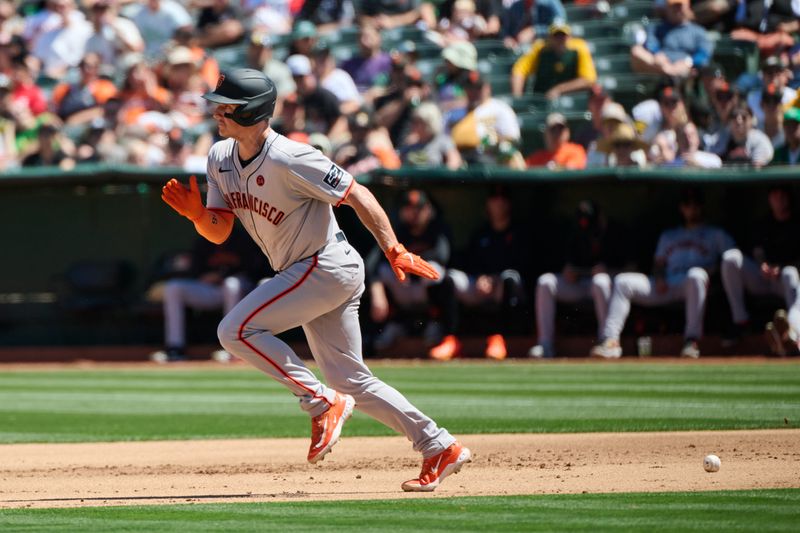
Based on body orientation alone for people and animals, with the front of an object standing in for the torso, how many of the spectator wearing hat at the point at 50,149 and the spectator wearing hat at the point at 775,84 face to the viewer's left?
0

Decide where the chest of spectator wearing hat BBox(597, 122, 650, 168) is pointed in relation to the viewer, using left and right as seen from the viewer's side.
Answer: facing the viewer

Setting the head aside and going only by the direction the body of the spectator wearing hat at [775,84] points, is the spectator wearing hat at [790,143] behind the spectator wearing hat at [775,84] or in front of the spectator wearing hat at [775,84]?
in front

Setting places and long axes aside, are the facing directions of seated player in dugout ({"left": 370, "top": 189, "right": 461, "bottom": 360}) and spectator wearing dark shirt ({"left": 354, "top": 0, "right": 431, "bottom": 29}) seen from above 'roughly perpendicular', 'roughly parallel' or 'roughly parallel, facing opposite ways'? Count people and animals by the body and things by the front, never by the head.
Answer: roughly parallel

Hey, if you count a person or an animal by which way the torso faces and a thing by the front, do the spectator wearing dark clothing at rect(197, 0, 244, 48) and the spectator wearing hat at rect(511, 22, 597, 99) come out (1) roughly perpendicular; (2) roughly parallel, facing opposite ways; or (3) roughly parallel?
roughly parallel

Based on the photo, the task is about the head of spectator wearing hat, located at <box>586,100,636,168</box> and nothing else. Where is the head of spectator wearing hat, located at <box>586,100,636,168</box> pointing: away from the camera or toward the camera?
toward the camera

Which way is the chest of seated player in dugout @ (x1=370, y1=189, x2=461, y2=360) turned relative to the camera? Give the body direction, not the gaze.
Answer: toward the camera

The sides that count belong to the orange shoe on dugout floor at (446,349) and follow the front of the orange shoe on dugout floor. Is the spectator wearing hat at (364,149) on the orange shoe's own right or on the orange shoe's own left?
on the orange shoe's own right

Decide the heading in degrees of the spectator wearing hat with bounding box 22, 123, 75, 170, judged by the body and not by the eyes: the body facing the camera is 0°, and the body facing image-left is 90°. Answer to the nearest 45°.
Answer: approximately 0°

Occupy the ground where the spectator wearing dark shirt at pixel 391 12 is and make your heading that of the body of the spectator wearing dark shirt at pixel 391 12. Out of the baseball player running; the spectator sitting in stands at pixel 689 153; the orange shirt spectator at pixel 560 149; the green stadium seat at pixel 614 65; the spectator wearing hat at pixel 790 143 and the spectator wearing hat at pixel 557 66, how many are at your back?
0

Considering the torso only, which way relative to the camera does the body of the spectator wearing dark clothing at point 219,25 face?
toward the camera

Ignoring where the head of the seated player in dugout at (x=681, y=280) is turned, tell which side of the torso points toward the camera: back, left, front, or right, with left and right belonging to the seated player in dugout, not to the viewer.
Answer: front

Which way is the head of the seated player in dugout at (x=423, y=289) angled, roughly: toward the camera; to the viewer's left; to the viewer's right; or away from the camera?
toward the camera

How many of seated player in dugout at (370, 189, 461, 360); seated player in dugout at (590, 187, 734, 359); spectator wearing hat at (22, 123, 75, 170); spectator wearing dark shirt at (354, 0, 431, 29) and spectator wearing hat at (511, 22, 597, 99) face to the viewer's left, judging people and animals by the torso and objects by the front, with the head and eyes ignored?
0

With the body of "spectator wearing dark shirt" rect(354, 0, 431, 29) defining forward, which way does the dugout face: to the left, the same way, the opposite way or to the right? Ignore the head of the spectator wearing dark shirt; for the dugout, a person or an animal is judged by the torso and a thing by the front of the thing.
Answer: the same way

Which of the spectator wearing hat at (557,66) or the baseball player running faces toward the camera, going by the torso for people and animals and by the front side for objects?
the spectator wearing hat

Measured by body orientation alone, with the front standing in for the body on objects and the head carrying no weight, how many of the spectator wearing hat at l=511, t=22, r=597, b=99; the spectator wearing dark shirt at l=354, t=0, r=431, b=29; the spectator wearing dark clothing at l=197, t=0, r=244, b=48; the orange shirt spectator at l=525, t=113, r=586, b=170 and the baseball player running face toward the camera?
4

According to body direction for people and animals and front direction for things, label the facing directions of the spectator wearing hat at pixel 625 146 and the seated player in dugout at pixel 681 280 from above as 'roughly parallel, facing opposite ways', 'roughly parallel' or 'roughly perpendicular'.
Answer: roughly parallel
